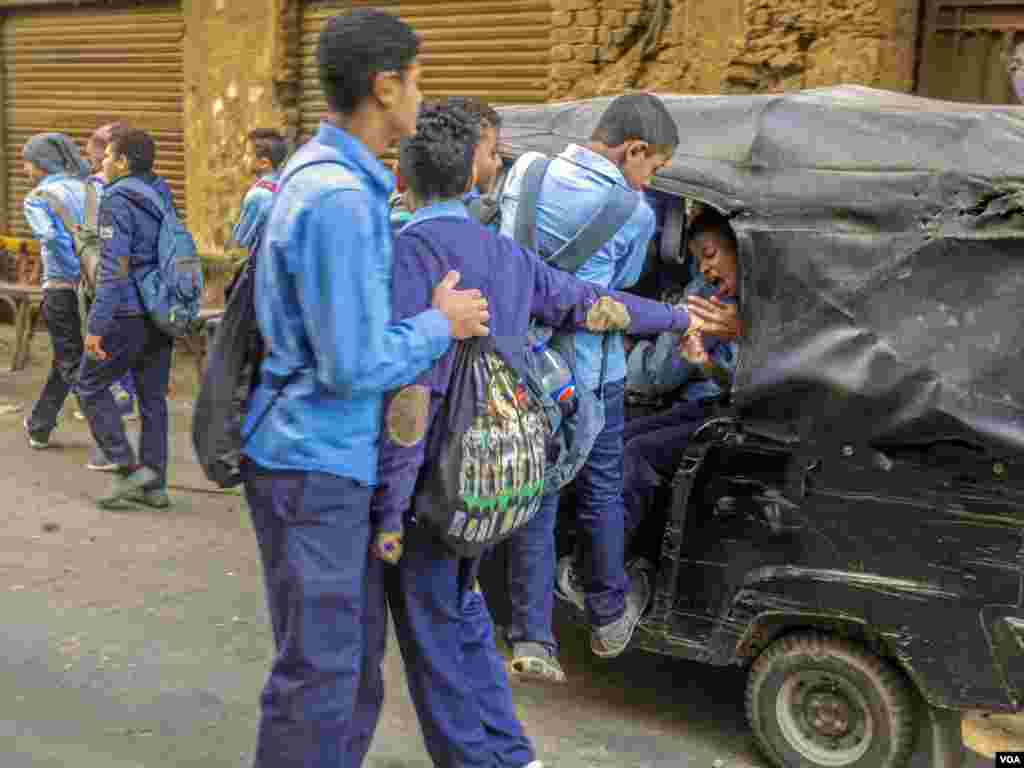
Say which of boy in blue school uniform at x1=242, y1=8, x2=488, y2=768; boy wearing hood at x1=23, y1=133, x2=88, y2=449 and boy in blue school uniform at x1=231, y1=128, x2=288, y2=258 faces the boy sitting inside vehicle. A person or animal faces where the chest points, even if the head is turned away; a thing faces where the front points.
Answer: boy in blue school uniform at x1=242, y1=8, x2=488, y2=768

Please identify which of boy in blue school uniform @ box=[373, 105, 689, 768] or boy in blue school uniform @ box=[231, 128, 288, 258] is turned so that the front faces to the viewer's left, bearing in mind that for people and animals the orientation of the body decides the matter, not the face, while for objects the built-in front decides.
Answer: boy in blue school uniform @ box=[231, 128, 288, 258]

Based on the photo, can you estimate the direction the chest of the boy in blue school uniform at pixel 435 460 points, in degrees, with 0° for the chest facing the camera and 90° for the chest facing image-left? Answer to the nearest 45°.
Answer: approximately 225°

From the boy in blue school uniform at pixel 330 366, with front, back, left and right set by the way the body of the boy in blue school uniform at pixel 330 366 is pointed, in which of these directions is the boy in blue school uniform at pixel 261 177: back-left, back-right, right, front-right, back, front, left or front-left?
front-left

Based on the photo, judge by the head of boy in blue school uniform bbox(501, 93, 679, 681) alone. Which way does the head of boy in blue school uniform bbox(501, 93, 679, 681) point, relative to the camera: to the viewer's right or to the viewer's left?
to the viewer's right

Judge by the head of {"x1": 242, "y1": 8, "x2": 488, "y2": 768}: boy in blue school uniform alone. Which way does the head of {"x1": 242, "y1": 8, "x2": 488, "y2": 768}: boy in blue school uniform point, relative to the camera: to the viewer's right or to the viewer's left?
to the viewer's right

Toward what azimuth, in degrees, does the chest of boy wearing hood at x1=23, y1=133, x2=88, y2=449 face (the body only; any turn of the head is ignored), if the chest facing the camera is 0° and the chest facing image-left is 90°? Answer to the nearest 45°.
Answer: approximately 90°

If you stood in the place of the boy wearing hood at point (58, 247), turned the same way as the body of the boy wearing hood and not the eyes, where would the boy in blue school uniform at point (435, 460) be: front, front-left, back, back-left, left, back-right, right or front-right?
left

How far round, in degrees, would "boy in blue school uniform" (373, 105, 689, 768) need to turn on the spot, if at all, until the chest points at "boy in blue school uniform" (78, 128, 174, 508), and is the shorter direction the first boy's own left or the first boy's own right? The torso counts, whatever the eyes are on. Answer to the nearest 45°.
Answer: approximately 90° to the first boy's own left

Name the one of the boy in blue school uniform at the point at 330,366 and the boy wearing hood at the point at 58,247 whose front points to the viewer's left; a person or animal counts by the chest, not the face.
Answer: the boy wearing hood

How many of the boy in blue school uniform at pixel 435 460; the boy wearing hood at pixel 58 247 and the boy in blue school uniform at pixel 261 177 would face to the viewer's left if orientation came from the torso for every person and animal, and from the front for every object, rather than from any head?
2
